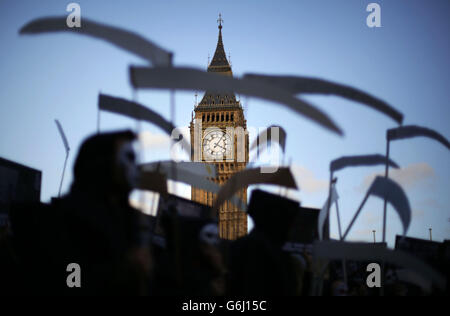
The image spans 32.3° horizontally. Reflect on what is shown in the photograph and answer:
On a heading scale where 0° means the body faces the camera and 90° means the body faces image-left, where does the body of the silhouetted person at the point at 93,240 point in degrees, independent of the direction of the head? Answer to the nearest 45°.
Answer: approximately 270°

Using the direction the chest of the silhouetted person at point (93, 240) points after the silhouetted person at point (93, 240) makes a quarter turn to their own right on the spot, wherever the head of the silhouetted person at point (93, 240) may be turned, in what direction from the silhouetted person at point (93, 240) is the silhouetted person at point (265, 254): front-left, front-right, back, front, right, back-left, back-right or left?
back-left

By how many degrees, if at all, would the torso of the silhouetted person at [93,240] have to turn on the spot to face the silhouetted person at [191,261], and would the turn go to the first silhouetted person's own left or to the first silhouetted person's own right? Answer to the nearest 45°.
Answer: approximately 45° to the first silhouetted person's own left
